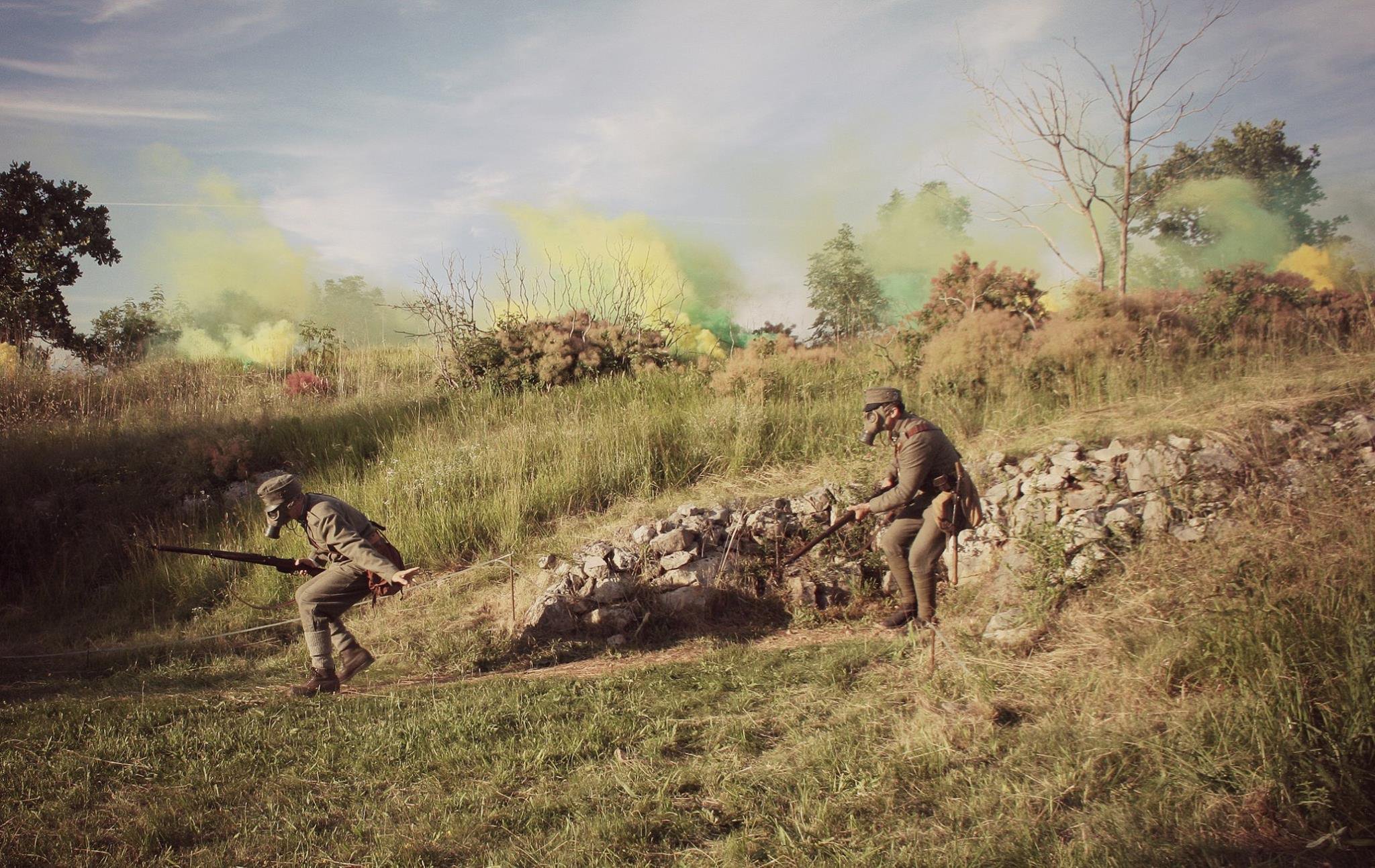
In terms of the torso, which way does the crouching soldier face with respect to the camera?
to the viewer's left

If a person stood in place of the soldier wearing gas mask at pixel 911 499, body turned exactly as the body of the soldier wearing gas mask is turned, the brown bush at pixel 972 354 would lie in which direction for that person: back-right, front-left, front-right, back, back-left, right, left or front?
right

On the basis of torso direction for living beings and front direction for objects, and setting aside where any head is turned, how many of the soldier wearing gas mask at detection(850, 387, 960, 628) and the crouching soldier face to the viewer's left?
2

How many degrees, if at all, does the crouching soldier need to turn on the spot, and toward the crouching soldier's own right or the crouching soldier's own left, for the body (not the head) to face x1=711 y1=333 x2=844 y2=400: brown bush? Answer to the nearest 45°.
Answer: approximately 135° to the crouching soldier's own right

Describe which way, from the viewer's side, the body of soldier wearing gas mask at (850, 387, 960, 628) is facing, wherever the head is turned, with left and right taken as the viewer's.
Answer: facing to the left of the viewer

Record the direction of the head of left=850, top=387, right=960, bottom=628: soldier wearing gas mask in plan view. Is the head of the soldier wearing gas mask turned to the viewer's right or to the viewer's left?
to the viewer's left

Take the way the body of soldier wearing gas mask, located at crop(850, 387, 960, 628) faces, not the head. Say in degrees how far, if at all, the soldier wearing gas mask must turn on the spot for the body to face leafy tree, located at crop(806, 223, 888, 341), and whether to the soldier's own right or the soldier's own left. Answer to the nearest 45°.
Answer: approximately 90° to the soldier's own right

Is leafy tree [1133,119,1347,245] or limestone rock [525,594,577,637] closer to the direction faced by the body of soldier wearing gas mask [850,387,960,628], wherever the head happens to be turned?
the limestone rock
